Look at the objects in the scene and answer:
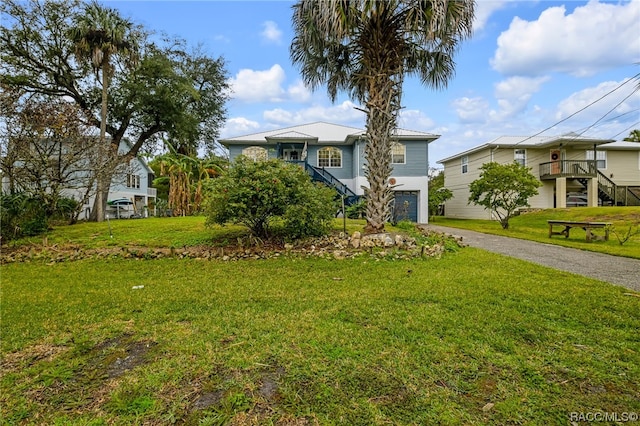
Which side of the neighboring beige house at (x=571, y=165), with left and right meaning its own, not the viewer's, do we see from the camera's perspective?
front

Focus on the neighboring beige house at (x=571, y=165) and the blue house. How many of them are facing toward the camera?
2

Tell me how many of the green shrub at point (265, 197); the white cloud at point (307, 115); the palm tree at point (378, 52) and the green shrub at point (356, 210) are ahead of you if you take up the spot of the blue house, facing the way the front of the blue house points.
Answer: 3

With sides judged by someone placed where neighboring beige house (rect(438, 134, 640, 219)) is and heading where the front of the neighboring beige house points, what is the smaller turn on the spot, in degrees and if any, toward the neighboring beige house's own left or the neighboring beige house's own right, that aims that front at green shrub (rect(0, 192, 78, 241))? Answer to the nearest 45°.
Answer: approximately 45° to the neighboring beige house's own right

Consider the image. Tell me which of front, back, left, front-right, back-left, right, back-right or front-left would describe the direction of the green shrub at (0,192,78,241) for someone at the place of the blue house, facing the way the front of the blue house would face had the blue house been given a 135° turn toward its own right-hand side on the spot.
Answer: left

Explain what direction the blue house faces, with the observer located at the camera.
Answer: facing the viewer

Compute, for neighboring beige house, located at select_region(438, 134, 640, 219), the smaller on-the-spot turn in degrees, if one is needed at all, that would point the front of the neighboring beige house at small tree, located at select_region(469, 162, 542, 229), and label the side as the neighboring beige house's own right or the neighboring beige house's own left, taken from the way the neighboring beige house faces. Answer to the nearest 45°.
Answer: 0° — it already faces it

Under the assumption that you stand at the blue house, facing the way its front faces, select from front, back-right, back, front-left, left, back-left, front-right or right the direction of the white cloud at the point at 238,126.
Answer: back-right

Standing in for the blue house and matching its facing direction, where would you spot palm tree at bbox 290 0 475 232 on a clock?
The palm tree is roughly at 12 o'clock from the blue house.

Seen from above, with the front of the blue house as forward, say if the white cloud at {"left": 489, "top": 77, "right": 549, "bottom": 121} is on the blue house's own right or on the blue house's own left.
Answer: on the blue house's own left
